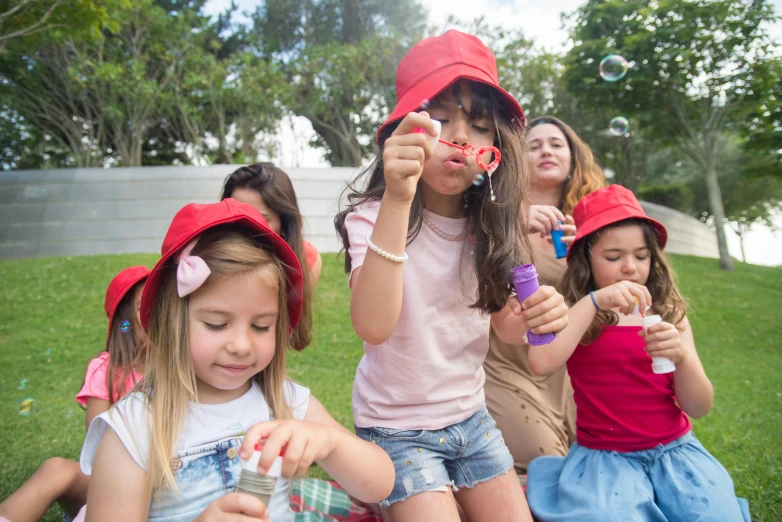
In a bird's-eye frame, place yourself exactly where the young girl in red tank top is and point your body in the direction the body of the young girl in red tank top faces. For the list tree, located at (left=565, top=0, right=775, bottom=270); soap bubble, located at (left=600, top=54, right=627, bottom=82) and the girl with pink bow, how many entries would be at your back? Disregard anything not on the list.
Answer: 2

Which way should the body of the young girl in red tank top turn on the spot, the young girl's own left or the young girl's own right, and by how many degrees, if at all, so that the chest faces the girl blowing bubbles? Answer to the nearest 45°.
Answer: approximately 45° to the young girl's own right

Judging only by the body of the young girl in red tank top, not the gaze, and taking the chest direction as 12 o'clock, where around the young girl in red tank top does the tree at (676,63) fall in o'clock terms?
The tree is roughly at 6 o'clock from the young girl in red tank top.

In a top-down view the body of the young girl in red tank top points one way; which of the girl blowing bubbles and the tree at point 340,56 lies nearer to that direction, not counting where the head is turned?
the girl blowing bubbles

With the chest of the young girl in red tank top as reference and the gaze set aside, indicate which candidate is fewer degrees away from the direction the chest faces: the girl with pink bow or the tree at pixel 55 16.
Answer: the girl with pink bow

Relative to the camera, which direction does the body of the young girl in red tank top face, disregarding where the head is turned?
toward the camera

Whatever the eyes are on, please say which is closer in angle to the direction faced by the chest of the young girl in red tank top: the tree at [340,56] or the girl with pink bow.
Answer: the girl with pink bow

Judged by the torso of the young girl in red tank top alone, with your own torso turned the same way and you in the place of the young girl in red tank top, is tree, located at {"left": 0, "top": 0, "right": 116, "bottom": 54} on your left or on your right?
on your right

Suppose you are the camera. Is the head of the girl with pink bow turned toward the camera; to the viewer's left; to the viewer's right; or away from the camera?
toward the camera

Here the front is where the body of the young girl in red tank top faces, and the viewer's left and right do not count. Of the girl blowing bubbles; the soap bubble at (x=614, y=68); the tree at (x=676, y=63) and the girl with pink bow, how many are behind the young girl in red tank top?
2

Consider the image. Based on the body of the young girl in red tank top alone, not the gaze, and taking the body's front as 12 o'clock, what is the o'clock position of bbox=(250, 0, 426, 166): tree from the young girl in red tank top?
The tree is roughly at 5 o'clock from the young girl in red tank top.

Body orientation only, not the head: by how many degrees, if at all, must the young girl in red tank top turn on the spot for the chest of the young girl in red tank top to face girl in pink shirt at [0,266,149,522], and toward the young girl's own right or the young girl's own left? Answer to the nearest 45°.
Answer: approximately 90° to the young girl's own right

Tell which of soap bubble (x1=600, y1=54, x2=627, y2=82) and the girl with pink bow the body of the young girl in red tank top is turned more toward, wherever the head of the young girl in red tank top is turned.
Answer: the girl with pink bow

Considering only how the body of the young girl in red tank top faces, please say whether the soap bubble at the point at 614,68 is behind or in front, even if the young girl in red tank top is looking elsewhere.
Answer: behind

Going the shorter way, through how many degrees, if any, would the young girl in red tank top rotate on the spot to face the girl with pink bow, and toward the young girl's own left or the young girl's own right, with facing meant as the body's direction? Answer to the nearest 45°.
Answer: approximately 45° to the young girl's own right

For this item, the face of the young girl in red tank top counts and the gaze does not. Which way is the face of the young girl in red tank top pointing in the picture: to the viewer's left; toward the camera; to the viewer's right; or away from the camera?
toward the camera
